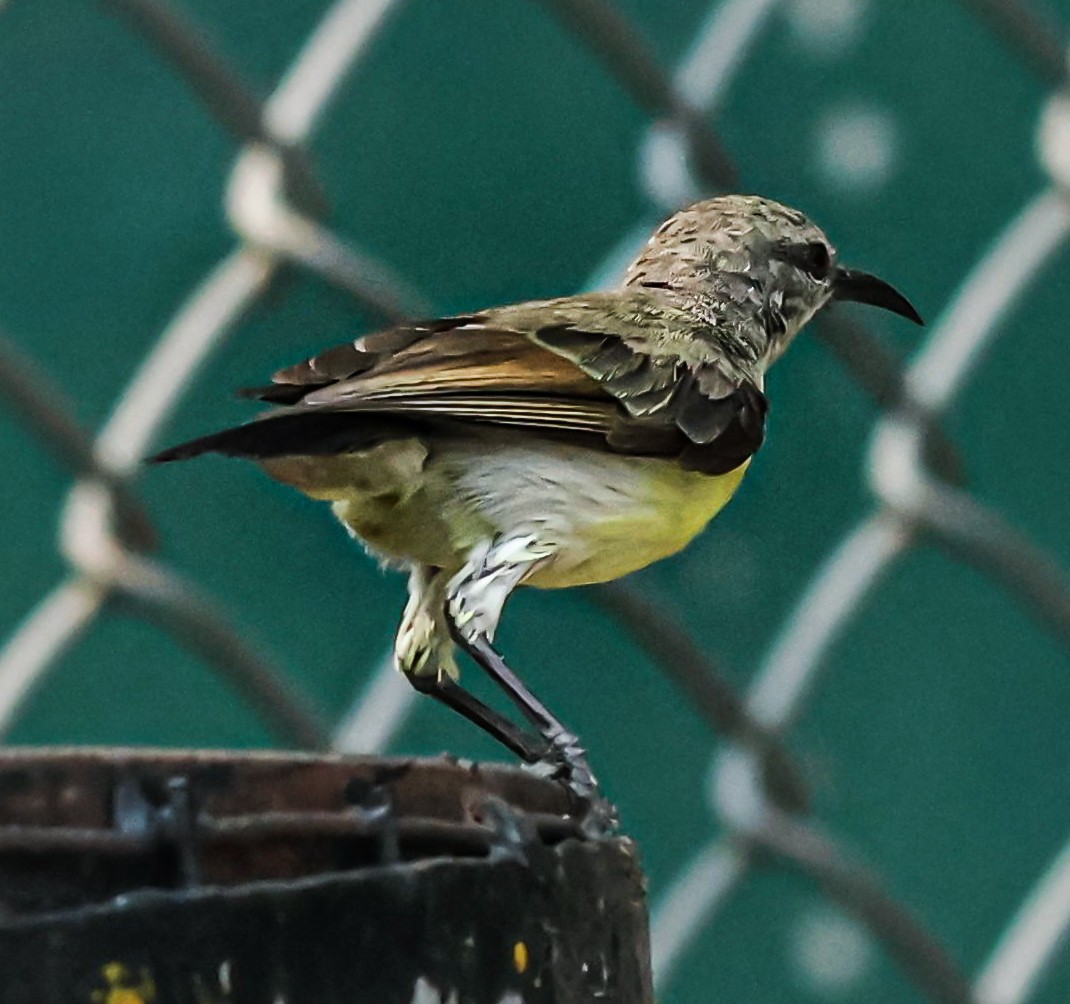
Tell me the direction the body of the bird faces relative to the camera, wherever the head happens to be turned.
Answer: to the viewer's right

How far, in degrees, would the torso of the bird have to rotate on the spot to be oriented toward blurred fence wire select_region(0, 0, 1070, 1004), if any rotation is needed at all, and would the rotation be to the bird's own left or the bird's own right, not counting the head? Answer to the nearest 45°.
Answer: approximately 90° to the bird's own left
